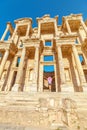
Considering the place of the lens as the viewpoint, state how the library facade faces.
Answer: facing the viewer
